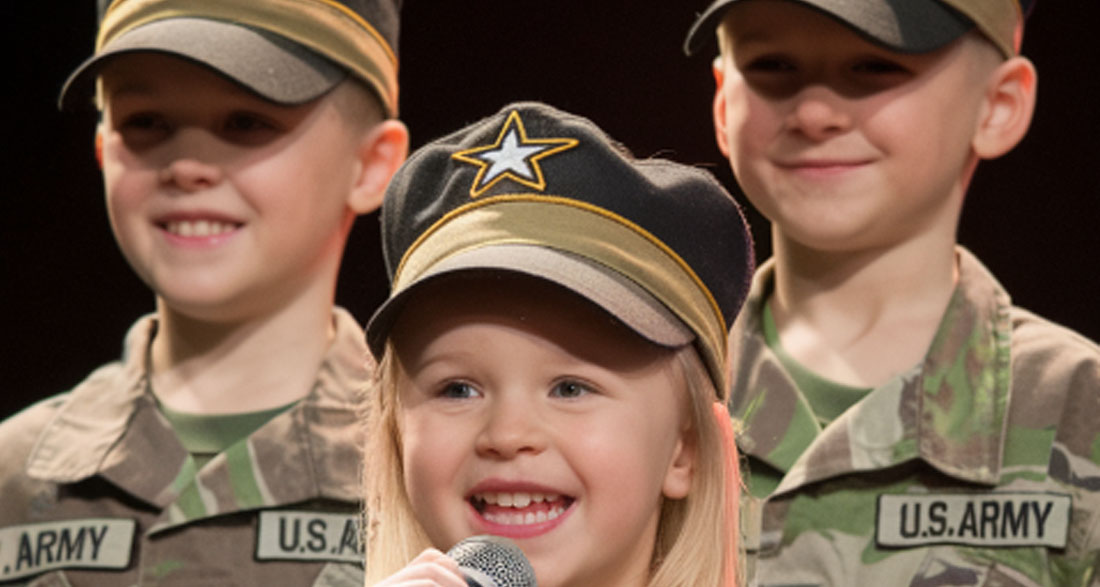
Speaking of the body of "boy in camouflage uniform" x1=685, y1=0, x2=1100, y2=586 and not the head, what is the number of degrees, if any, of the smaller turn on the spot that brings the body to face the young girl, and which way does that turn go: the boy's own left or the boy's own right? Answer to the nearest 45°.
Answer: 0° — they already face them

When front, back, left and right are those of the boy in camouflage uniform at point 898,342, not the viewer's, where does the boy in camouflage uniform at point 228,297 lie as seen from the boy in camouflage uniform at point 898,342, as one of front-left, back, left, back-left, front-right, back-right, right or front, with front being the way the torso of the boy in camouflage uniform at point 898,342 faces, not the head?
front-right

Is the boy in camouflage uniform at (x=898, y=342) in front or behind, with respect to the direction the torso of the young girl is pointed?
behind

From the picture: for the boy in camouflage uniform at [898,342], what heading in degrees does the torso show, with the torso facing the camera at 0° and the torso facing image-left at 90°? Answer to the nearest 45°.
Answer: approximately 45°

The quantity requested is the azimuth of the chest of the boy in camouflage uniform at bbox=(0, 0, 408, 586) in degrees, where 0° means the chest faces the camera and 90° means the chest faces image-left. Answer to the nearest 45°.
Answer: approximately 45°

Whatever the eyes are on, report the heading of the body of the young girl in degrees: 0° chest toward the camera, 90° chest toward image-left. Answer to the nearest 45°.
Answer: approximately 45°

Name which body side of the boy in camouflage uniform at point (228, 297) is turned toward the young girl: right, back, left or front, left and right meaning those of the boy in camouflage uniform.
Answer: left

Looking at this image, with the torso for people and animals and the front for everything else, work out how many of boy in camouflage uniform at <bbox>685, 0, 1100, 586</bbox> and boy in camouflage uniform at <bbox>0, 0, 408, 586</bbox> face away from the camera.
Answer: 0

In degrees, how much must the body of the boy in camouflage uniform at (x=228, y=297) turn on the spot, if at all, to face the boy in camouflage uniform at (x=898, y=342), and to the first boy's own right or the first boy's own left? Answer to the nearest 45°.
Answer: approximately 135° to the first boy's own left

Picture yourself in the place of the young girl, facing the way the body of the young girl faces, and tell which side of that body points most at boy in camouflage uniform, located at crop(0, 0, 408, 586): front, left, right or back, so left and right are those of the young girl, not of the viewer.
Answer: right
